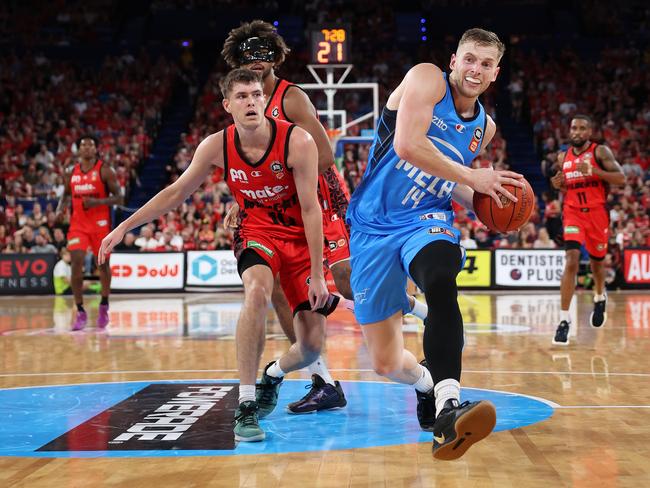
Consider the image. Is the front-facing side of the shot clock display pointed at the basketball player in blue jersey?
yes

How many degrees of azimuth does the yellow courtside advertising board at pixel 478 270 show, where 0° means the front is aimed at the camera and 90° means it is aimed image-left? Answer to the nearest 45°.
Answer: approximately 0°

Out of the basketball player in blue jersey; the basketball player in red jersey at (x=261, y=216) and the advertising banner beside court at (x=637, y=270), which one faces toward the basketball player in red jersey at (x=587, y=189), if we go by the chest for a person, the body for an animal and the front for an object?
the advertising banner beside court

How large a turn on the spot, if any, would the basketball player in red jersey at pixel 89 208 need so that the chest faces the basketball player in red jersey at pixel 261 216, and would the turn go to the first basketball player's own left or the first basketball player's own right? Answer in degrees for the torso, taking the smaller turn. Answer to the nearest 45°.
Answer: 0° — they already face them

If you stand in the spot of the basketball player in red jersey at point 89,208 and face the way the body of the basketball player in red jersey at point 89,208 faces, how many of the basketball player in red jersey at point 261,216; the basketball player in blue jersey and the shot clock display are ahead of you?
2

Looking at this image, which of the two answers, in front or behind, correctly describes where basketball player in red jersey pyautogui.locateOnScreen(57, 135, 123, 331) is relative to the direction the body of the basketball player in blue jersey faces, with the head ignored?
behind
